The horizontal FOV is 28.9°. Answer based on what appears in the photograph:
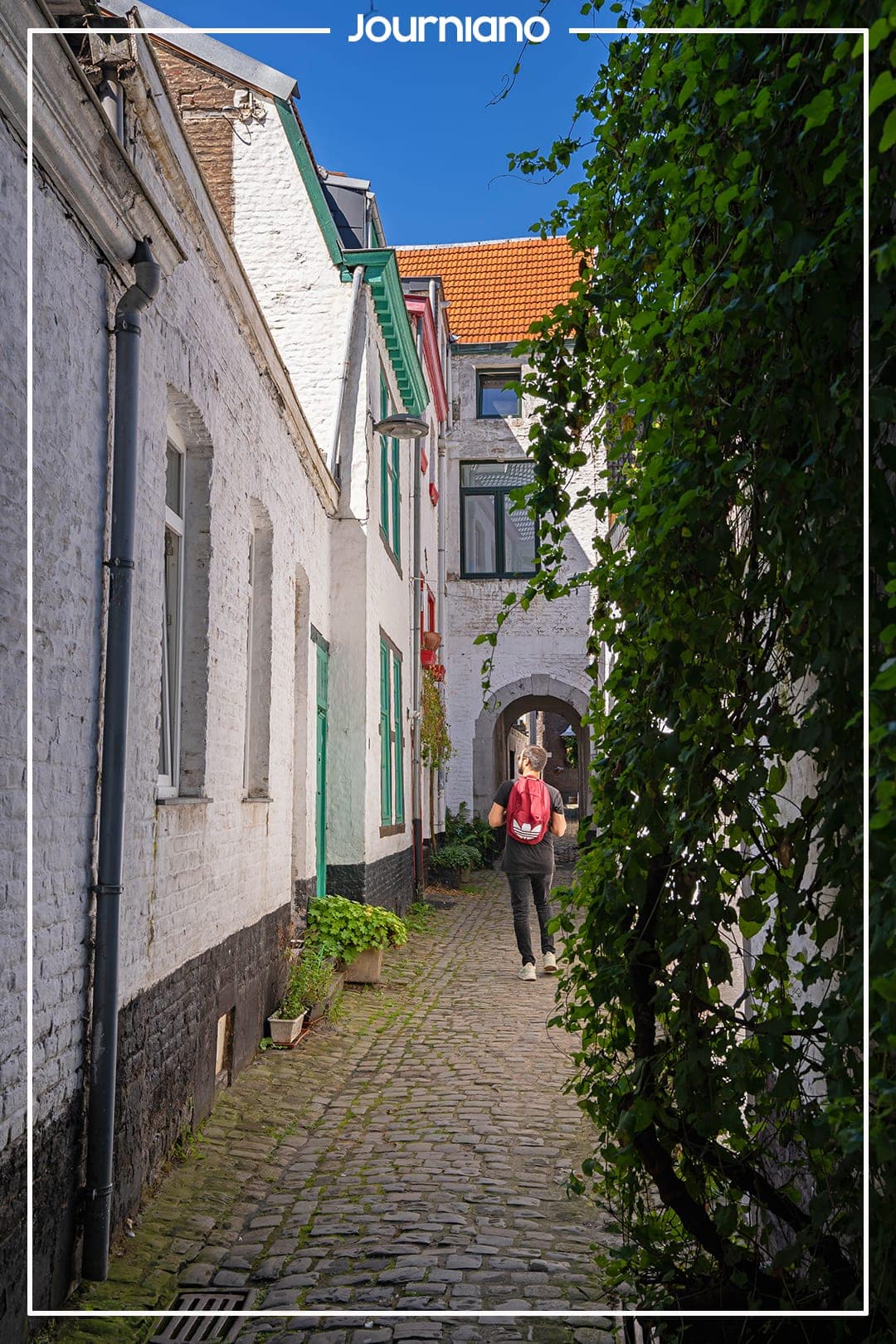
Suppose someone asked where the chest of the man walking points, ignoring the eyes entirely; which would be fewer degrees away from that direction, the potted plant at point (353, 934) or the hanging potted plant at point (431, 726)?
the hanging potted plant

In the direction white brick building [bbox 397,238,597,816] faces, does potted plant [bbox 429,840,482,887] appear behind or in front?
in front

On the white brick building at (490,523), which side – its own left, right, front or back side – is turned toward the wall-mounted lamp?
front

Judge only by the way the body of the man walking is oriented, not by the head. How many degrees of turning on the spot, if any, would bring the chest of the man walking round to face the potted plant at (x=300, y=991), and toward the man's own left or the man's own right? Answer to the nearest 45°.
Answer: approximately 135° to the man's own left

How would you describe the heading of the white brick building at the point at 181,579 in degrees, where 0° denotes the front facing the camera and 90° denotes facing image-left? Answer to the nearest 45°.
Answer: approximately 270°

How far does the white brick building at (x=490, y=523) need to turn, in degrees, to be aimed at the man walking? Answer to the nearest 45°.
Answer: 0° — it already faces them

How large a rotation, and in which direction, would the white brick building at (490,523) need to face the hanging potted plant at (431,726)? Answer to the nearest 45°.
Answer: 0° — it already faces it

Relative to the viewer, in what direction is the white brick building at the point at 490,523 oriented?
toward the camera

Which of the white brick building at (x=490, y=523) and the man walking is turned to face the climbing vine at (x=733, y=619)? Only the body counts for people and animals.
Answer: the white brick building

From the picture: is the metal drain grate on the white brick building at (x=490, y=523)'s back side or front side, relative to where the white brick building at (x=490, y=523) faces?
on the front side

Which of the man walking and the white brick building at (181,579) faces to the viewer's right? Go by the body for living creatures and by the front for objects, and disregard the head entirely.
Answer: the white brick building

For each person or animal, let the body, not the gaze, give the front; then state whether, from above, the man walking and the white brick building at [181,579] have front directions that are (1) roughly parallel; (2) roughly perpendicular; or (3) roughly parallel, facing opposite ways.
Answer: roughly perpendicular

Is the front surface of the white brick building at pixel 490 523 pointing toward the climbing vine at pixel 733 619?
yes

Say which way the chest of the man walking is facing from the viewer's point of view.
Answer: away from the camera

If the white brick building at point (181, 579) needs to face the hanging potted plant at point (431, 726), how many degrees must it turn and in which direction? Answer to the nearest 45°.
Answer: approximately 90° to its left
